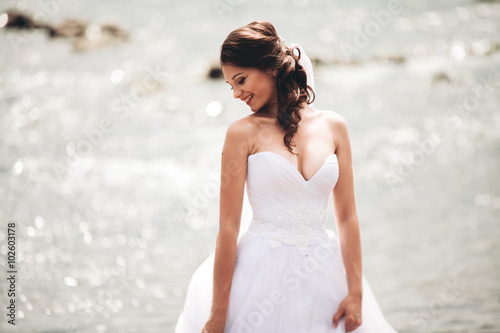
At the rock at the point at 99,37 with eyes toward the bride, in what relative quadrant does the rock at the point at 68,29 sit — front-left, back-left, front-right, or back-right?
back-right

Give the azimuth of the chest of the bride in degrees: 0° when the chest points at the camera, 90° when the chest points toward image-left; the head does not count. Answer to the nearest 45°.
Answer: approximately 315°

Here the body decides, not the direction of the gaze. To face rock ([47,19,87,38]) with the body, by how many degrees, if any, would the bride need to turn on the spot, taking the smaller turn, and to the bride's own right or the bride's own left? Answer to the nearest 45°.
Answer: approximately 180°

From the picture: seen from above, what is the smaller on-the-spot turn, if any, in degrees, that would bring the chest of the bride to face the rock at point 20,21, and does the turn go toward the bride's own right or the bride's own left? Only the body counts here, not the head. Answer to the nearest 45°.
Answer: approximately 180°

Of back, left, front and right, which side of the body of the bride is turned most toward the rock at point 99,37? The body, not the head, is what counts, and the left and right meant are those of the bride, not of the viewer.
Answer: back
